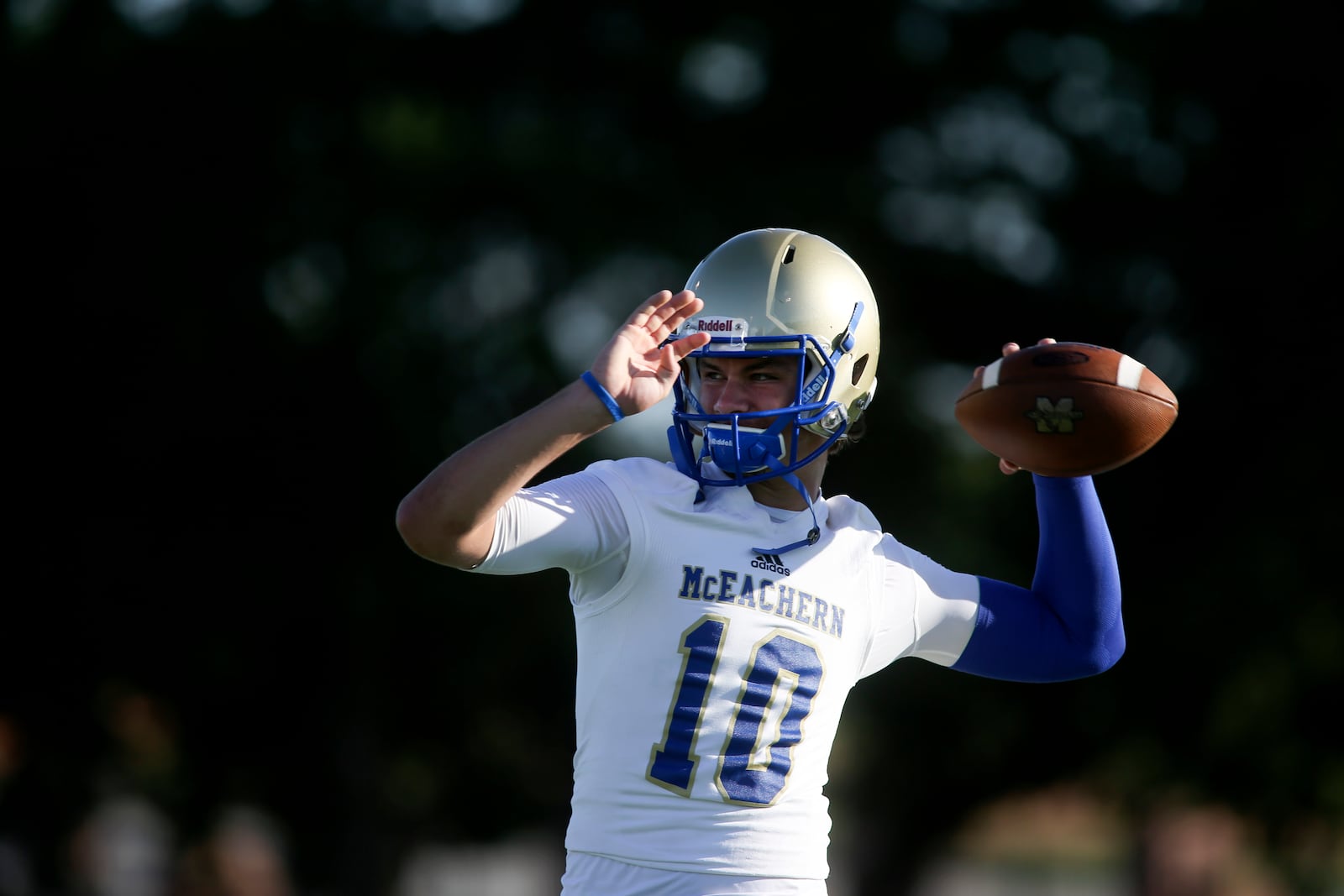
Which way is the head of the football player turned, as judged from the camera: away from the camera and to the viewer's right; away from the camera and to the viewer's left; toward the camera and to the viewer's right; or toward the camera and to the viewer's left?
toward the camera and to the viewer's left

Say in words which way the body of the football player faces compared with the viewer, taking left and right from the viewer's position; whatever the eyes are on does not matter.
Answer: facing the viewer
